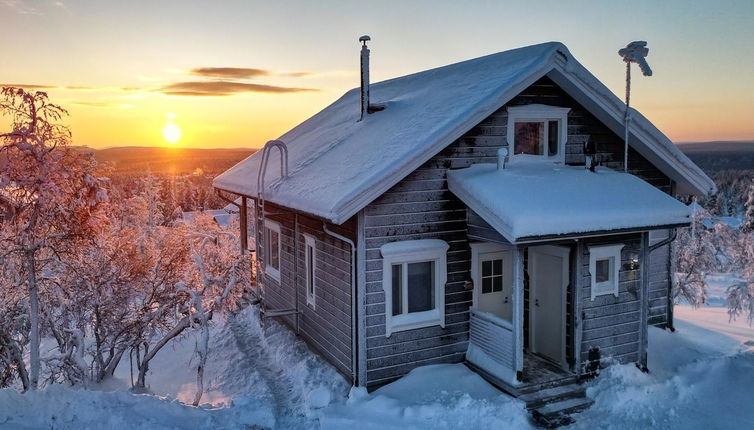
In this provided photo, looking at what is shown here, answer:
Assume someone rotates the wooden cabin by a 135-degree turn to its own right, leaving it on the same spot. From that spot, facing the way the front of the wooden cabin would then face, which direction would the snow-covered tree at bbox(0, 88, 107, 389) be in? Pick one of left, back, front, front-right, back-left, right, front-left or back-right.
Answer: front

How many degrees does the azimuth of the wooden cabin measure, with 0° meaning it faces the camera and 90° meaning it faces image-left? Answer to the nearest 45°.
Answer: approximately 315°
